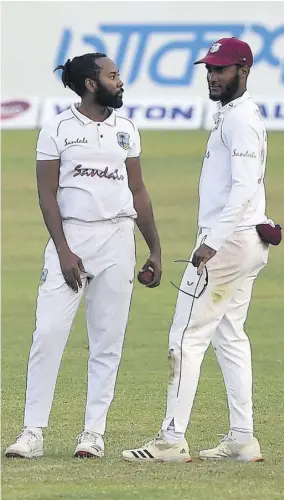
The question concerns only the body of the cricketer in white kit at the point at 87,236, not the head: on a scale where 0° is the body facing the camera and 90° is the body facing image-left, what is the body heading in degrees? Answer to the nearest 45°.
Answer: approximately 0°

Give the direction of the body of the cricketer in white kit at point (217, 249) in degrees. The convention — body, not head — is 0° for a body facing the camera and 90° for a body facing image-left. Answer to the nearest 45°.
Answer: approximately 90°

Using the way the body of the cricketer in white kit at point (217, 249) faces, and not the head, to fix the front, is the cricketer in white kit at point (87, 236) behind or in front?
in front

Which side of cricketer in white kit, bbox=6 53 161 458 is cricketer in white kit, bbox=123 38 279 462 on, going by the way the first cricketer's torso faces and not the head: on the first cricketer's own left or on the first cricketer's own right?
on the first cricketer's own left
